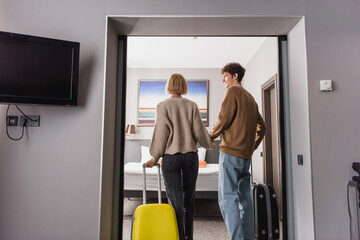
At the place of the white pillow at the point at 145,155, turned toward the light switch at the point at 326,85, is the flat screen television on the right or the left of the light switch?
right

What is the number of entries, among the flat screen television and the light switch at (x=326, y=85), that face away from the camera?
0

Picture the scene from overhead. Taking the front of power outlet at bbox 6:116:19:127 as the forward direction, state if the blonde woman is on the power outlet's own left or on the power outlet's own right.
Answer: on the power outlet's own left

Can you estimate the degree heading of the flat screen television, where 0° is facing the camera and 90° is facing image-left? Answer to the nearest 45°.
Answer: approximately 315°

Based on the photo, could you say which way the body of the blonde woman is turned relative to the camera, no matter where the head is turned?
away from the camera

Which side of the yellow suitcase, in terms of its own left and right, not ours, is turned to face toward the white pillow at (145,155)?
back

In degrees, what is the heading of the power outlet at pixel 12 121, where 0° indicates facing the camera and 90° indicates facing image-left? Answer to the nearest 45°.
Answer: approximately 0°

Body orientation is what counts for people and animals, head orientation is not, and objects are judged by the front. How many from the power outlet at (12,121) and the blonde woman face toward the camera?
1

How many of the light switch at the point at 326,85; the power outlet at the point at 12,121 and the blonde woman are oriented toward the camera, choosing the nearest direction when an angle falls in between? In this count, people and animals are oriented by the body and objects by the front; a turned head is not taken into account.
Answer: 2

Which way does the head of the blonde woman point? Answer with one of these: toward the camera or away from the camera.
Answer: away from the camera
